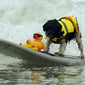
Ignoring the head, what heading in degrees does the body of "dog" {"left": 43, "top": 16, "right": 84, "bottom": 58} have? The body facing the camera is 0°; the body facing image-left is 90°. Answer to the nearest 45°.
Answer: approximately 45°

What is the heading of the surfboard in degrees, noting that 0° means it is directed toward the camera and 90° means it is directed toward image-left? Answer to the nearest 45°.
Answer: approximately 90°
